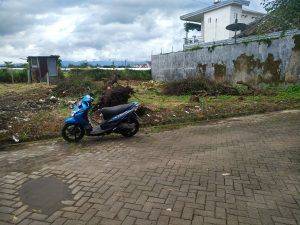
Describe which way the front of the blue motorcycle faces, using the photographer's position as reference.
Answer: facing to the left of the viewer

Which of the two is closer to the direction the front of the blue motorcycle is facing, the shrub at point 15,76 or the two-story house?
the shrub

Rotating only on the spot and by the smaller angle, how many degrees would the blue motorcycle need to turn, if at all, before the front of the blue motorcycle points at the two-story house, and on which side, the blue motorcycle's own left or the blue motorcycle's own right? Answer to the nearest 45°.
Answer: approximately 135° to the blue motorcycle's own right

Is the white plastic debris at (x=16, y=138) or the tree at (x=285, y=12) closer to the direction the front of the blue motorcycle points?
the white plastic debris

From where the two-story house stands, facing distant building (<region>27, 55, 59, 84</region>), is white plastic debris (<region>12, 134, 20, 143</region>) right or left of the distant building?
left

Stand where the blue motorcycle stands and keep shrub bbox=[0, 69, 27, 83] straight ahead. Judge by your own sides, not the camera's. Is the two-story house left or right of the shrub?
right

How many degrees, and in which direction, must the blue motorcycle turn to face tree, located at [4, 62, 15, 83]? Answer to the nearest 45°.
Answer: approximately 90° to its right

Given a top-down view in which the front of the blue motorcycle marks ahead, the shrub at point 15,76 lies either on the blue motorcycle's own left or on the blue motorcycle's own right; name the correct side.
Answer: on the blue motorcycle's own right

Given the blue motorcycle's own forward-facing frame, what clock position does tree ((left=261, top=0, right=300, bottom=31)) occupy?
The tree is roughly at 5 o'clock from the blue motorcycle.

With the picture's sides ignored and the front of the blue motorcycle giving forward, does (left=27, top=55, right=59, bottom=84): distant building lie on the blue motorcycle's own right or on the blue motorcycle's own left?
on the blue motorcycle's own right

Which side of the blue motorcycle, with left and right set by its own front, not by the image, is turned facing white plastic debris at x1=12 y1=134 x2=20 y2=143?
front

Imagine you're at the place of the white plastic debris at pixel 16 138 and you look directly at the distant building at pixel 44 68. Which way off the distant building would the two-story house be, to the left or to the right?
right
